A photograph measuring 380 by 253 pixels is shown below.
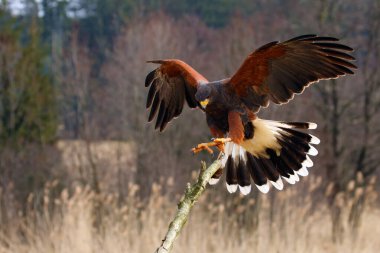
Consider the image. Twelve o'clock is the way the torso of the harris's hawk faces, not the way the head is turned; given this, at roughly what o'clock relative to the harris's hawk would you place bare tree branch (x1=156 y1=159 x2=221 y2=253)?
The bare tree branch is roughly at 1 o'clock from the harris's hawk.

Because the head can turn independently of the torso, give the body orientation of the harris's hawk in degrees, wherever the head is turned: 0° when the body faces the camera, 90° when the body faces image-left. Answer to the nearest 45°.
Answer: approximately 45°
